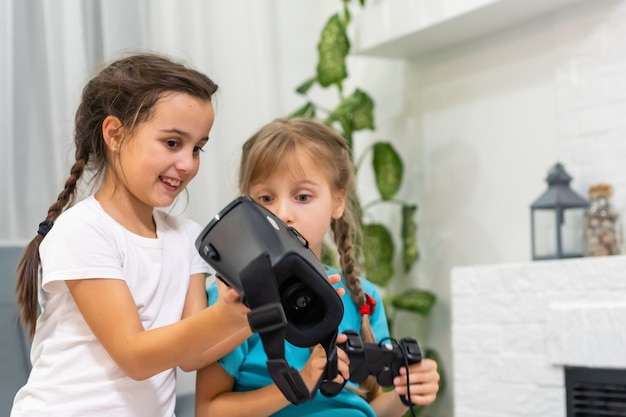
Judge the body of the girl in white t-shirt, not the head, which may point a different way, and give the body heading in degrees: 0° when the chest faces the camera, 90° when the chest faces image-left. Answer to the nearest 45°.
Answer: approximately 315°

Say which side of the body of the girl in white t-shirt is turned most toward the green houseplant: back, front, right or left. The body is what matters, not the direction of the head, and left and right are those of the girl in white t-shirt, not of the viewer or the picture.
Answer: left

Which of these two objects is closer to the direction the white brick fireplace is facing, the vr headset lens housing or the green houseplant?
the vr headset lens housing

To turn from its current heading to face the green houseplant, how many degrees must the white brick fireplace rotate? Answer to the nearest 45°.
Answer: approximately 90° to its right

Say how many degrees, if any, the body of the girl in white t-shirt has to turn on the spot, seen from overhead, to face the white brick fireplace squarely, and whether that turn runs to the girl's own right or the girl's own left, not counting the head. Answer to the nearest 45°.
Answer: approximately 90° to the girl's own left

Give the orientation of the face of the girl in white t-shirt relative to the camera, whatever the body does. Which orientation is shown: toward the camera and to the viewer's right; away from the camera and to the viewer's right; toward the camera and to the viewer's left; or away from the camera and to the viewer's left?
toward the camera and to the viewer's right

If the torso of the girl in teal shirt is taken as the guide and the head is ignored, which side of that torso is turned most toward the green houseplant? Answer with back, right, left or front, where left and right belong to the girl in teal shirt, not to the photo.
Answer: back

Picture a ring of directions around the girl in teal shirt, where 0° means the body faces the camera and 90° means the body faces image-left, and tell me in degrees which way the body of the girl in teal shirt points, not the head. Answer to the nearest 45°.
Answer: approximately 0°
